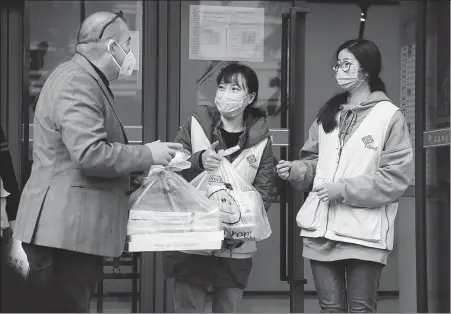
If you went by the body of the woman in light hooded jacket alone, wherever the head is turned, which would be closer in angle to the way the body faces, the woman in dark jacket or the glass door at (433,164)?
the woman in dark jacket

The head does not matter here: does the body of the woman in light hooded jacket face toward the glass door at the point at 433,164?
no

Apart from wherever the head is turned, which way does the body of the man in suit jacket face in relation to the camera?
to the viewer's right

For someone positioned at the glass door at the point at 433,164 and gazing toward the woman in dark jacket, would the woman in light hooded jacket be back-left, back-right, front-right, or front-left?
front-left

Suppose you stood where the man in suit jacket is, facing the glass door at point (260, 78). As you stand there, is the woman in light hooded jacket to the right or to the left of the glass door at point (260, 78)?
right

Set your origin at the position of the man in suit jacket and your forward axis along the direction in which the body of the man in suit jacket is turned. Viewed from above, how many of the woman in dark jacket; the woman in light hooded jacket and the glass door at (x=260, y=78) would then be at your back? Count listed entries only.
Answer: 0

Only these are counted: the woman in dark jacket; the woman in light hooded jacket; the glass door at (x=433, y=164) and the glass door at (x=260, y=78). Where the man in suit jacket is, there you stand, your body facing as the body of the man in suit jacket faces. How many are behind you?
0

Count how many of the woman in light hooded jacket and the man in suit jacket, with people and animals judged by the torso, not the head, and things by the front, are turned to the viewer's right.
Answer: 1

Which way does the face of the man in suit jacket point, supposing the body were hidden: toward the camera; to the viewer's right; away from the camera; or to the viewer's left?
to the viewer's right

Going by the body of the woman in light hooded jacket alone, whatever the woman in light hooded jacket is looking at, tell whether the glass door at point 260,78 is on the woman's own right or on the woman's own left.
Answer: on the woman's own right

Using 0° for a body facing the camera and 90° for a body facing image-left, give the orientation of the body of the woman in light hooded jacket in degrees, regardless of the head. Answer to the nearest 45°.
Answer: approximately 45°

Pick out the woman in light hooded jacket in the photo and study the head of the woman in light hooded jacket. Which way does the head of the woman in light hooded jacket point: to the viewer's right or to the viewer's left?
to the viewer's left

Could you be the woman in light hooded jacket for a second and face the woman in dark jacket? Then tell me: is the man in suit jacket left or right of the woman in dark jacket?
left

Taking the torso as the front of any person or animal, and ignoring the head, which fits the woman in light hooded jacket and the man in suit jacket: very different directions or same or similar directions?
very different directions

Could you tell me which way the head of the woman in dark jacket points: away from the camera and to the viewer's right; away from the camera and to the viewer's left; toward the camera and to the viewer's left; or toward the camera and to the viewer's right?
toward the camera and to the viewer's left

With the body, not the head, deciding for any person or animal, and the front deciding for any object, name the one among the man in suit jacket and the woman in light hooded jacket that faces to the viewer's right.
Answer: the man in suit jacket

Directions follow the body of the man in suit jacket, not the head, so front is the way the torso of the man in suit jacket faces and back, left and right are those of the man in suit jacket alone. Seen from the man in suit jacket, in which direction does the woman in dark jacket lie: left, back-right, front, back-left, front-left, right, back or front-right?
front-left

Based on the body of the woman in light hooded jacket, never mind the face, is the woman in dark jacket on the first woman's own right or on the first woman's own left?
on the first woman's own right
